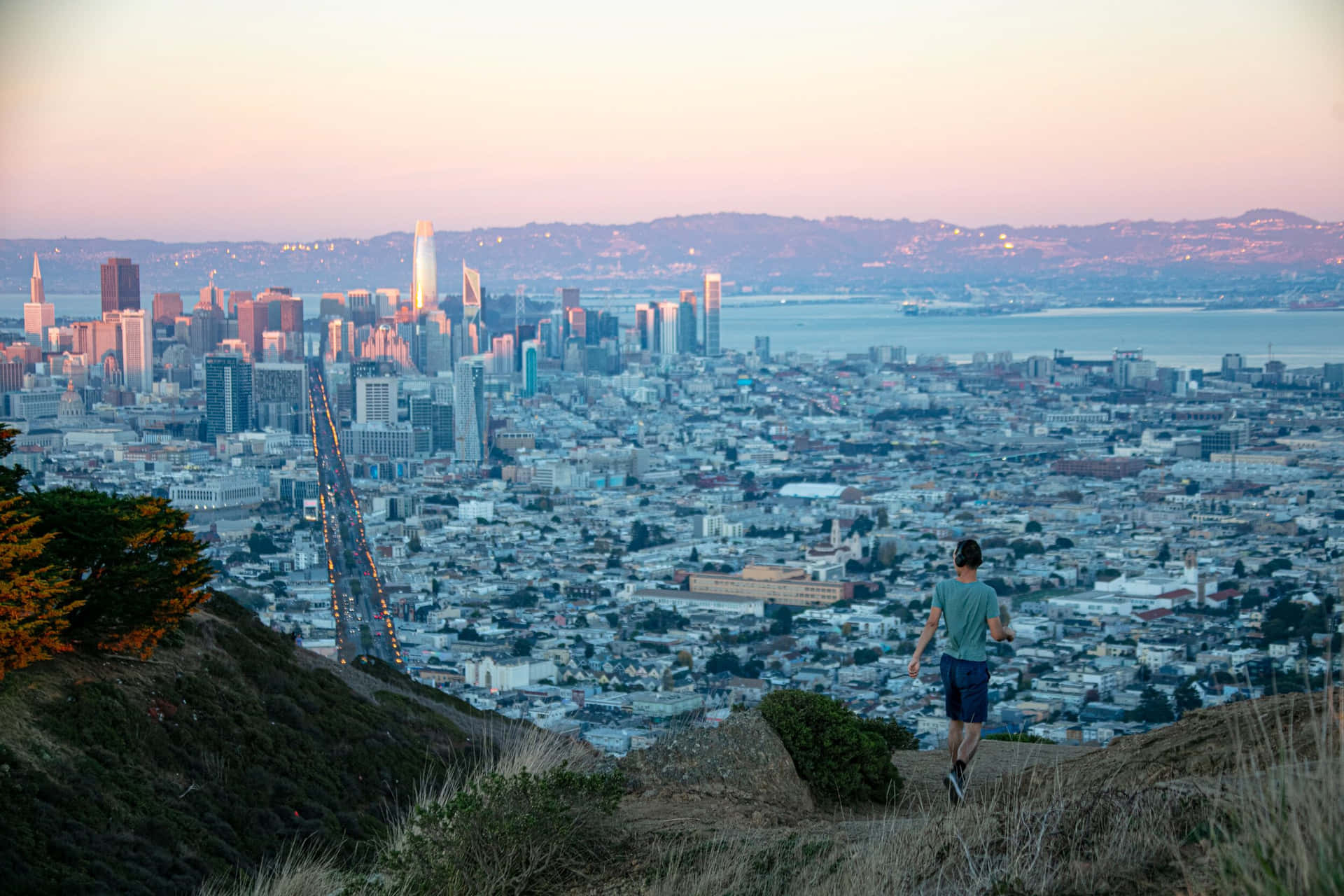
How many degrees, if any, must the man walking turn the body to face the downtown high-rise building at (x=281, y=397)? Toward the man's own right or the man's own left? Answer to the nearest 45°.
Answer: approximately 45° to the man's own left

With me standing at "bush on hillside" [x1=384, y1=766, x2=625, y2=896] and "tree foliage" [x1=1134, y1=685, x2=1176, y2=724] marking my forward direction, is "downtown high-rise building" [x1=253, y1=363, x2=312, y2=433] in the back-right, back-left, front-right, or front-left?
front-left

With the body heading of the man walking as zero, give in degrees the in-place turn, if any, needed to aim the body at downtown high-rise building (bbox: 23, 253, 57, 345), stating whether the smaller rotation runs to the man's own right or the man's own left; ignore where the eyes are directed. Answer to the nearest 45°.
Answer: approximately 45° to the man's own left

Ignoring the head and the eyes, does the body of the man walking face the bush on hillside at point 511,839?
no

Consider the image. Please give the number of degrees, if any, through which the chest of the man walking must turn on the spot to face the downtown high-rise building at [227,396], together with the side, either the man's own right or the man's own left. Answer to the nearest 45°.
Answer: approximately 45° to the man's own left

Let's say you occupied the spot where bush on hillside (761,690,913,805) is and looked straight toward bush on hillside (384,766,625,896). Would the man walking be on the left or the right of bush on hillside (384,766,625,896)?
left

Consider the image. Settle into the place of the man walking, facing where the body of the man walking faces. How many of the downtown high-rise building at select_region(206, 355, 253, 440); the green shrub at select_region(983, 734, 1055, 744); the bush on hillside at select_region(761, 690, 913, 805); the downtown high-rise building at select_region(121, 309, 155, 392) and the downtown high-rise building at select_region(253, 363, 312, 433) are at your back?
0

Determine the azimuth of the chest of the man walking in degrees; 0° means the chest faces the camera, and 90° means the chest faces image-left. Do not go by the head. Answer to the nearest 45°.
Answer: approximately 180°

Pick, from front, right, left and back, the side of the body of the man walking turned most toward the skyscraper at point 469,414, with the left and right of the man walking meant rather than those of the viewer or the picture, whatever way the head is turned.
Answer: front

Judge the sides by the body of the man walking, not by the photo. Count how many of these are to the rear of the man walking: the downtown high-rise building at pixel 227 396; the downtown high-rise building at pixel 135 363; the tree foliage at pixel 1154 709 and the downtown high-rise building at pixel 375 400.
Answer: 0

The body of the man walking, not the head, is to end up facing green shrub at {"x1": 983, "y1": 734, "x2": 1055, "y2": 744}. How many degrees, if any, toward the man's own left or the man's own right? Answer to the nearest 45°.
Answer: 0° — they already face it
